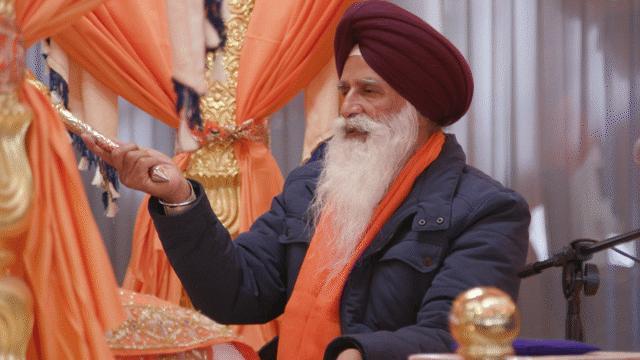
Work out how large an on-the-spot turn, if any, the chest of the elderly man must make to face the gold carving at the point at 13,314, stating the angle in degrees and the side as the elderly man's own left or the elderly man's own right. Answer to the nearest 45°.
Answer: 0° — they already face it

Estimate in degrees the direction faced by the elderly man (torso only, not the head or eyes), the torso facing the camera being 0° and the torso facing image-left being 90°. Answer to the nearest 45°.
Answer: approximately 45°

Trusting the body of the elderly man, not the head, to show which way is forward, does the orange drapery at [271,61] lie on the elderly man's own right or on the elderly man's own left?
on the elderly man's own right

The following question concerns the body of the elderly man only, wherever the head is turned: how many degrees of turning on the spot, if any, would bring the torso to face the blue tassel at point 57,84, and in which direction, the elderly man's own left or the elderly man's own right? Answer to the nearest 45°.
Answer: approximately 90° to the elderly man's own right

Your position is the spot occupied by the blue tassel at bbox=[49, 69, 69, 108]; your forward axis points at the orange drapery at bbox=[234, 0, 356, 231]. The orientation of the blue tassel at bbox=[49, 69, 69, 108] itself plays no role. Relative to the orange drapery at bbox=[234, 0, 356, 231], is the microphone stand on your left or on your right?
right

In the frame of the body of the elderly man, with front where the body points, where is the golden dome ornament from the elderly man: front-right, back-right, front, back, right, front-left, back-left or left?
front-left

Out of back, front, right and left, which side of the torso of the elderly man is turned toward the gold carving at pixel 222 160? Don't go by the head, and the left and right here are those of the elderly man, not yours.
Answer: right
